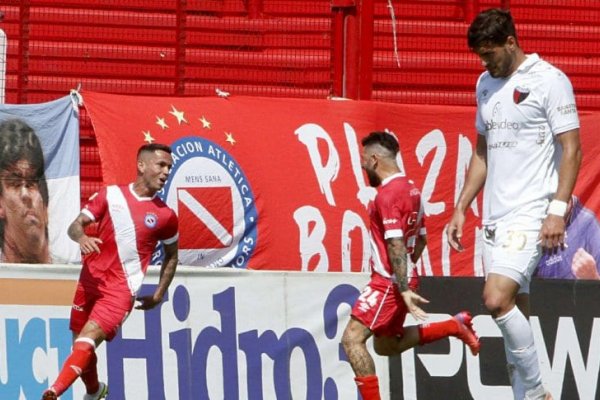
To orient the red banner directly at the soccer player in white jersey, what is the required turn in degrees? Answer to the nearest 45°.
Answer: approximately 45° to its left

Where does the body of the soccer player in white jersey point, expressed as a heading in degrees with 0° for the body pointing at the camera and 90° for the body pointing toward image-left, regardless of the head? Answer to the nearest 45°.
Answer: approximately 45°

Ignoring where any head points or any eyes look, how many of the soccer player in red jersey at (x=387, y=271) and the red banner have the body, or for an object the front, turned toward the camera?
1

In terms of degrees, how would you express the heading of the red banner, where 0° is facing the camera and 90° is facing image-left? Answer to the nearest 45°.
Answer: approximately 0°

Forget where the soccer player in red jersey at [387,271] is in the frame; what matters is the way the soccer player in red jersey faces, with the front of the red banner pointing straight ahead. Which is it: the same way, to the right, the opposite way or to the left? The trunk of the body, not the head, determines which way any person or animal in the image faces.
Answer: to the right

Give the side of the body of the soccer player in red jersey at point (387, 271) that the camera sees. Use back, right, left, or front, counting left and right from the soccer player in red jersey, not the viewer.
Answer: left
